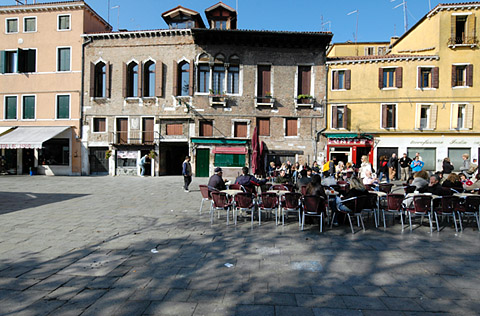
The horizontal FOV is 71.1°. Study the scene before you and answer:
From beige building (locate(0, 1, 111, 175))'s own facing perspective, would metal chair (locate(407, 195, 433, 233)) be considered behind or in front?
in front

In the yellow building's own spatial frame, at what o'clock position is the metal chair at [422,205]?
The metal chair is roughly at 12 o'clock from the yellow building.

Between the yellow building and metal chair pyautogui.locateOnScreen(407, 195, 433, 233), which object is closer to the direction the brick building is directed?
the metal chair

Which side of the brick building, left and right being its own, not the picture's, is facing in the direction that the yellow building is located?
left

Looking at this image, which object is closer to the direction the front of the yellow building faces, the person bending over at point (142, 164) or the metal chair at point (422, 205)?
the metal chair

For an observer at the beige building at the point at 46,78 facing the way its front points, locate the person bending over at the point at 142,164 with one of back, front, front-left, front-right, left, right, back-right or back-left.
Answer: front-left

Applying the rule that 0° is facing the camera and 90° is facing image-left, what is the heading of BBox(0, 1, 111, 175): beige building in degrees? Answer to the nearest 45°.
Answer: approximately 0°

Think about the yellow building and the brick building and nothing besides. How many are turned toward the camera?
2

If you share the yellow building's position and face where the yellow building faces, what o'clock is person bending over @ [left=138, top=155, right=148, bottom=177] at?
The person bending over is roughly at 2 o'clock from the yellow building.

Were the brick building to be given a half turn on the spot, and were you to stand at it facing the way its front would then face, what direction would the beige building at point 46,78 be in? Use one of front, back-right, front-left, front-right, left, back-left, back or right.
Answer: left
